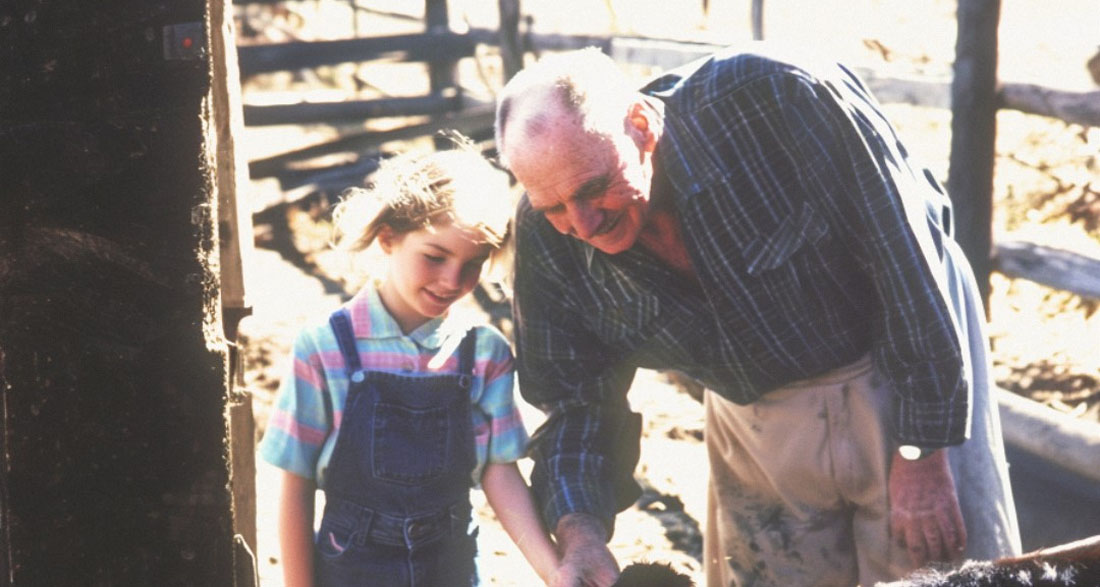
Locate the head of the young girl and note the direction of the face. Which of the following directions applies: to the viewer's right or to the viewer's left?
to the viewer's right

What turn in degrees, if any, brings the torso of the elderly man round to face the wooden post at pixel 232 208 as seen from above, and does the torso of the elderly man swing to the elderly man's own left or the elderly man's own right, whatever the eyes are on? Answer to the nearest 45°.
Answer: approximately 45° to the elderly man's own right

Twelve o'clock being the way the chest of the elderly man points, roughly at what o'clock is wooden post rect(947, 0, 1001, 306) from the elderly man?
The wooden post is roughly at 5 o'clock from the elderly man.

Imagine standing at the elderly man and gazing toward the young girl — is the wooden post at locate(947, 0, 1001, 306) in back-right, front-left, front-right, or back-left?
back-right

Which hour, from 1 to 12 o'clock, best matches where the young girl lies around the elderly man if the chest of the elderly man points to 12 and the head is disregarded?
The young girl is roughly at 1 o'clock from the elderly man.

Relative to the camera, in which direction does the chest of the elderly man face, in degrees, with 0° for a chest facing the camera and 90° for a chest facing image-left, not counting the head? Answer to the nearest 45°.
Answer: approximately 45°

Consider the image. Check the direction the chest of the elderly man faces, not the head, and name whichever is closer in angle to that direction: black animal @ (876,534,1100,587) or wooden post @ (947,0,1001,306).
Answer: the black animal

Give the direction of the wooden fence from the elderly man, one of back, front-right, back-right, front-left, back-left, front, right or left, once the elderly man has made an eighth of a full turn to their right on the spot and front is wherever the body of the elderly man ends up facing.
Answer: right

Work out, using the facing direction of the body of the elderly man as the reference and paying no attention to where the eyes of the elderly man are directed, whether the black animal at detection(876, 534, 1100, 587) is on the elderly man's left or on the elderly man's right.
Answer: on the elderly man's left
